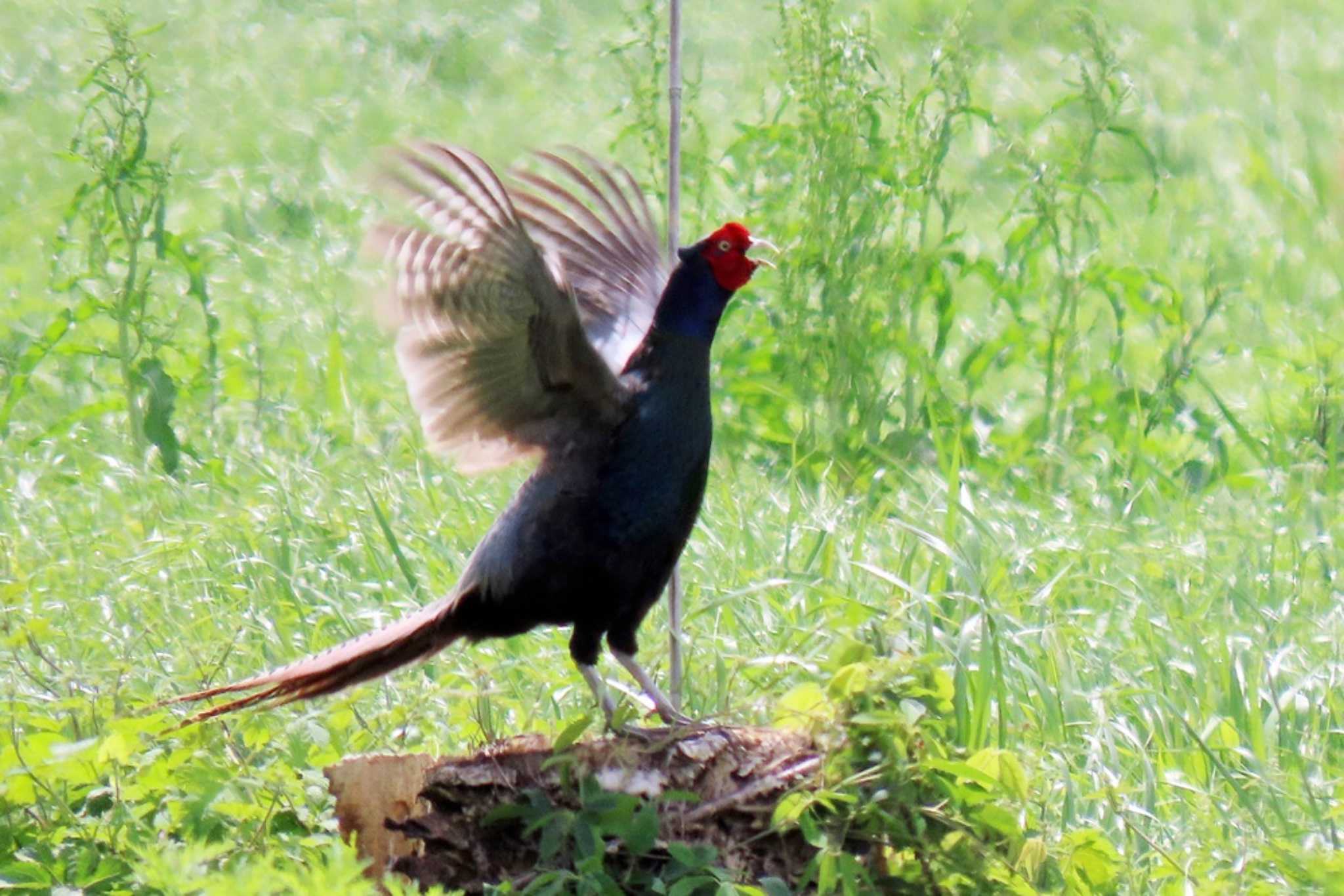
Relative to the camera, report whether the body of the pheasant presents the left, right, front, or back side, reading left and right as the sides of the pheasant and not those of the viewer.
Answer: right
